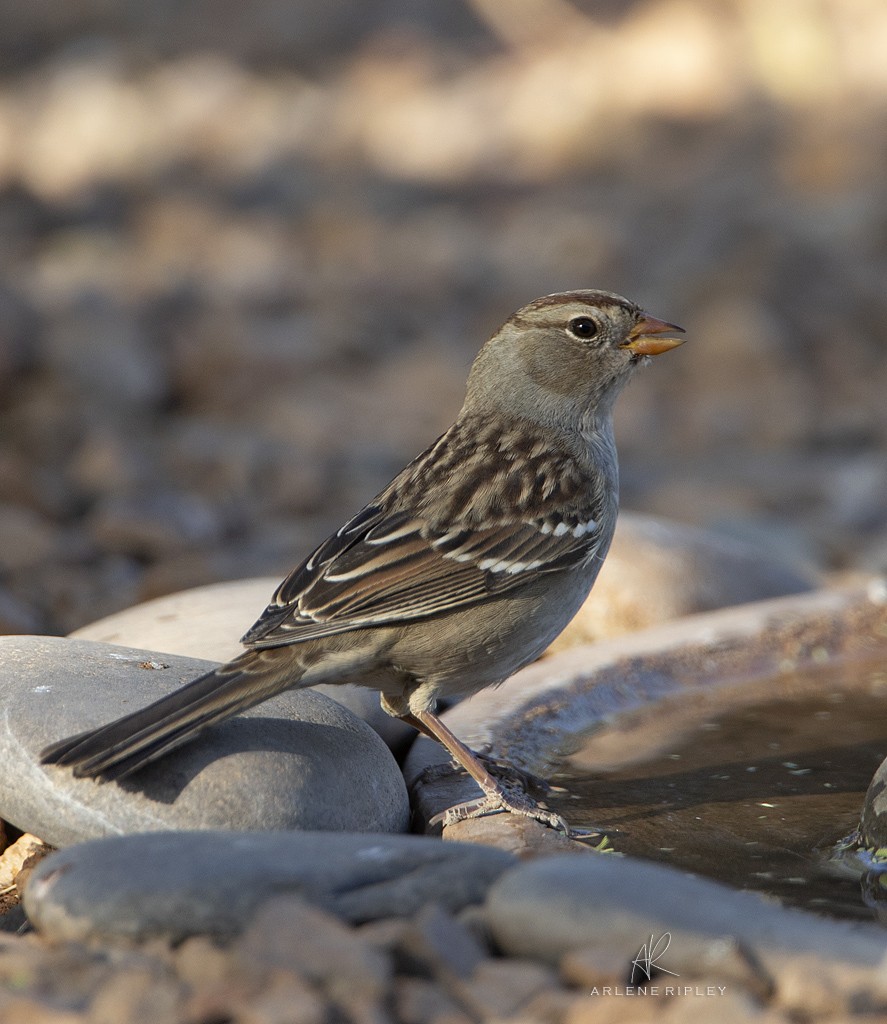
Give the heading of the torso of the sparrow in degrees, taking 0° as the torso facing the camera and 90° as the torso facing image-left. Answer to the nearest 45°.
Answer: approximately 270°

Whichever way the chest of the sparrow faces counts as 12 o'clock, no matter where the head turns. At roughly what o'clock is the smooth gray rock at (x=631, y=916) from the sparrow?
The smooth gray rock is roughly at 3 o'clock from the sparrow.

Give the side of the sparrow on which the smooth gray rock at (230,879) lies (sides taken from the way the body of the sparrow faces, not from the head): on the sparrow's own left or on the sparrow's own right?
on the sparrow's own right
